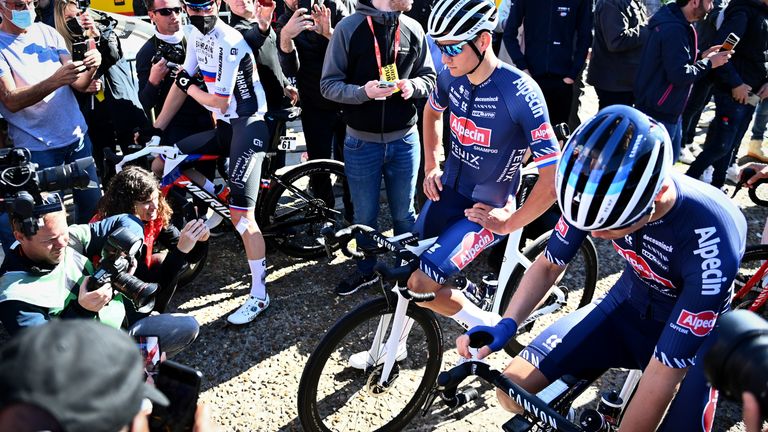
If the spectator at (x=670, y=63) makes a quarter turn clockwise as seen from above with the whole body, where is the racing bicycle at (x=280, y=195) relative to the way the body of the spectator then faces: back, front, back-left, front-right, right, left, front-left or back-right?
front-right

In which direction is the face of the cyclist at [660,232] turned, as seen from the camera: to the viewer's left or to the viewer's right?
to the viewer's left

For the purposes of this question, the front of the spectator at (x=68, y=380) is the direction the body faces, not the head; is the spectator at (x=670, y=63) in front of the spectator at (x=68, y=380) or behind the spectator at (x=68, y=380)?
in front

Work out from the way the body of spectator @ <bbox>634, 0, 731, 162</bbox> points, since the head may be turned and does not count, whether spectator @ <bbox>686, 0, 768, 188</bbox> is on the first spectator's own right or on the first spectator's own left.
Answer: on the first spectator's own left

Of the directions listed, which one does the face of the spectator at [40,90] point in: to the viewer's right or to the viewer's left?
to the viewer's right

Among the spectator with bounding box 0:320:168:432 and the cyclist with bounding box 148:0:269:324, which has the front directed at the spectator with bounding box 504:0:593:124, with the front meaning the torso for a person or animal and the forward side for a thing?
the spectator with bounding box 0:320:168:432

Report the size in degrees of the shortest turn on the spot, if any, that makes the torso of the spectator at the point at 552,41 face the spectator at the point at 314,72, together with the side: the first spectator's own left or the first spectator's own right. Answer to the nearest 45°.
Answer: approximately 45° to the first spectator's own right

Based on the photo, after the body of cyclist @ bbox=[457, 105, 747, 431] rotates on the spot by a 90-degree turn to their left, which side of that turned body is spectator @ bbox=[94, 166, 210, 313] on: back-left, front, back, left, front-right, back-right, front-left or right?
back-right

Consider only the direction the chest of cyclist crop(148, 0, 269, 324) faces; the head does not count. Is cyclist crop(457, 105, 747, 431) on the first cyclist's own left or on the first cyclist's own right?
on the first cyclist's own left

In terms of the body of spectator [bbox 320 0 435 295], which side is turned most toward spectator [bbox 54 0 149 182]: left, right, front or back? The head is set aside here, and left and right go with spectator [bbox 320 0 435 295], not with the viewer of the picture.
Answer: right

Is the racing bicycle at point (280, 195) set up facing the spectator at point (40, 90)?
yes

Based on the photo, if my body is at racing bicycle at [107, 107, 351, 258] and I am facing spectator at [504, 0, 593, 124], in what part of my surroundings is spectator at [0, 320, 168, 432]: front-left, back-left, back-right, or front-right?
back-right

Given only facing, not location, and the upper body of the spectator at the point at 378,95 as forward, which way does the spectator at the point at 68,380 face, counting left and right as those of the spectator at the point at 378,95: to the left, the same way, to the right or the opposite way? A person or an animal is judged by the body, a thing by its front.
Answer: the opposite way

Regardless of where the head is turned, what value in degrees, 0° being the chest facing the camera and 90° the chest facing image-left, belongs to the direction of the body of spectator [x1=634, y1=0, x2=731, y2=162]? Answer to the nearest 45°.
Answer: approximately 270°

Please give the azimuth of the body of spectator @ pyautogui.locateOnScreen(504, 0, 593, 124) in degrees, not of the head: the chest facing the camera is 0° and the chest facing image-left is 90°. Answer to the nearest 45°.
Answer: approximately 0°
